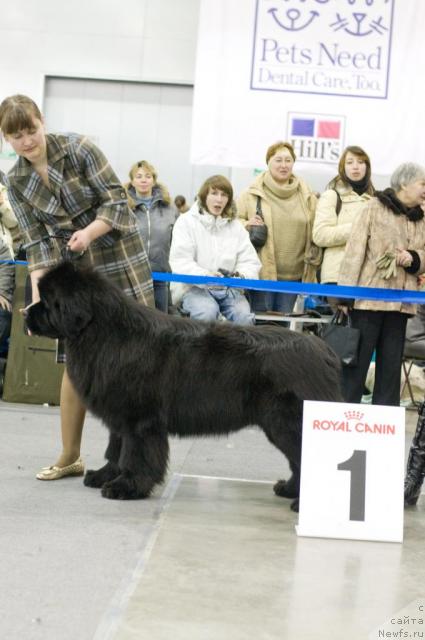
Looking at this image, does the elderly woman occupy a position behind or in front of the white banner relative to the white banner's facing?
in front

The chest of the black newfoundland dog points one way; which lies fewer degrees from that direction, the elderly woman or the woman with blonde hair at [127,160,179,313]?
the woman with blonde hair

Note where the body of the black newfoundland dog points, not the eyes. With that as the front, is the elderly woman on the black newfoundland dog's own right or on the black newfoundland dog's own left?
on the black newfoundland dog's own right

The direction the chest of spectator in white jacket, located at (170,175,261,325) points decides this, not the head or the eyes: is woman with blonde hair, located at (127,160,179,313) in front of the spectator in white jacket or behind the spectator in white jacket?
behind

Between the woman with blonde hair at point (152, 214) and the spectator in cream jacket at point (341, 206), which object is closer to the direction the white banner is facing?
the spectator in cream jacket

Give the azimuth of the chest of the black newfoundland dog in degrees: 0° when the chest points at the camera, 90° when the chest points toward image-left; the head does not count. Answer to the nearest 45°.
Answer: approximately 90°

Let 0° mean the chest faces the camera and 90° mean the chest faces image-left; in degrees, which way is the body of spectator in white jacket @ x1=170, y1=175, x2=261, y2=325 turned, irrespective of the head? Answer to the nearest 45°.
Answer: approximately 0°

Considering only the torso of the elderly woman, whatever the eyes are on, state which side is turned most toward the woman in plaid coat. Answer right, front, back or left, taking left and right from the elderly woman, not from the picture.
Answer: right

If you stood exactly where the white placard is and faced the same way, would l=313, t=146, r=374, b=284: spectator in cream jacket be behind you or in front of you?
behind
